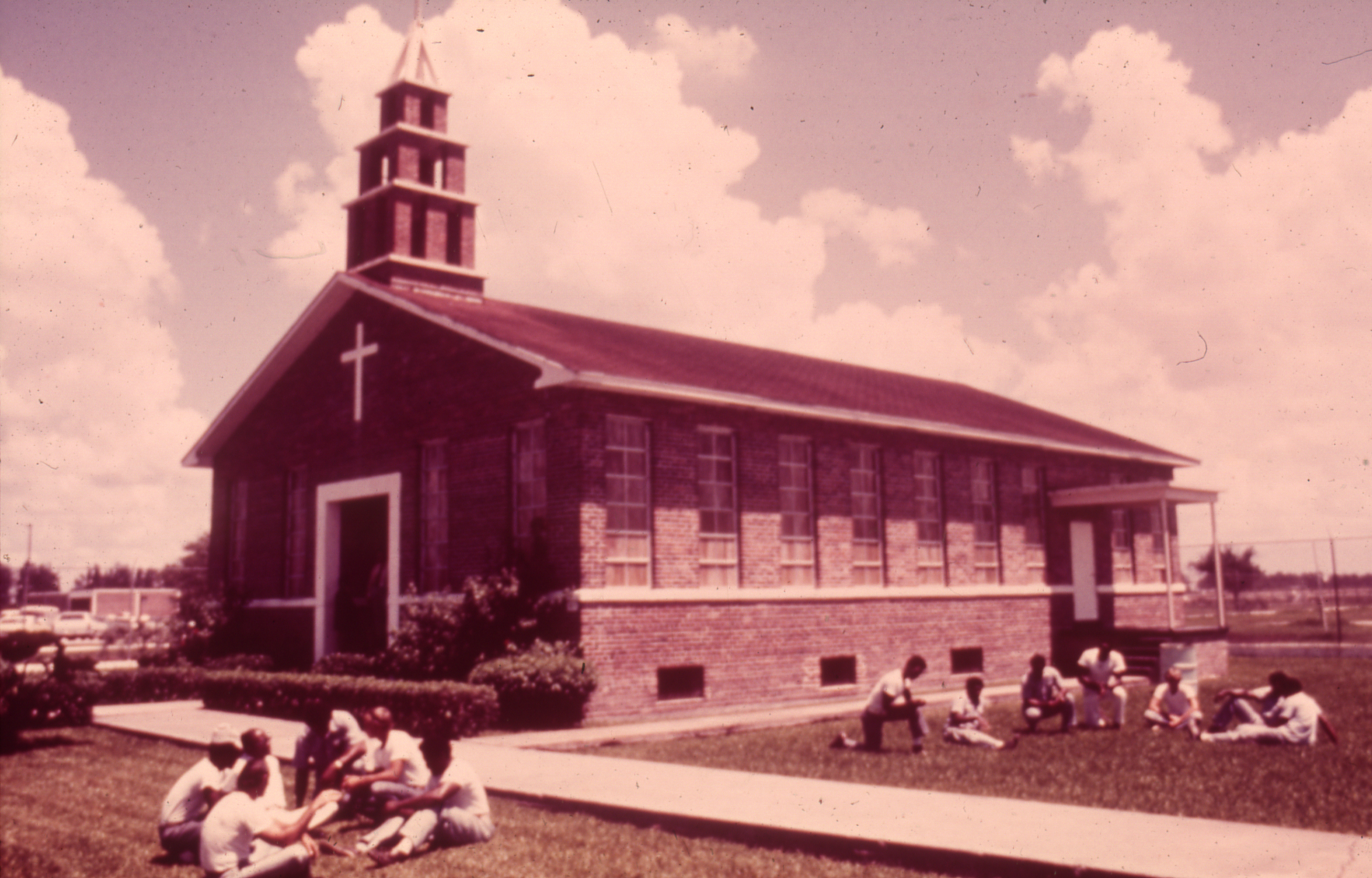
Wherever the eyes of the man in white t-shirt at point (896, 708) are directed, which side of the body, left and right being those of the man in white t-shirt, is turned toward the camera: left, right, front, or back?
right

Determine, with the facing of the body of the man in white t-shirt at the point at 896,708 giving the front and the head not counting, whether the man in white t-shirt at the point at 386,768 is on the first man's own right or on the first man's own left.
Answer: on the first man's own right

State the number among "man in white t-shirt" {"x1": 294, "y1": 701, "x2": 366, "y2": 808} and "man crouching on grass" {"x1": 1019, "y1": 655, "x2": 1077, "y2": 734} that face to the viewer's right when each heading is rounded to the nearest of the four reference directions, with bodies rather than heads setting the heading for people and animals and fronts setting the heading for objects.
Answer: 0

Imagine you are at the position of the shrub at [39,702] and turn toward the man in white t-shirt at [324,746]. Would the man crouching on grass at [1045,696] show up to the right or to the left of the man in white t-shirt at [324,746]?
left

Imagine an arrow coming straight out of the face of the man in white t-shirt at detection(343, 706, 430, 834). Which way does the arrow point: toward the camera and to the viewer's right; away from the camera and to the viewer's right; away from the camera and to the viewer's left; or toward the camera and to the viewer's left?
toward the camera and to the viewer's left

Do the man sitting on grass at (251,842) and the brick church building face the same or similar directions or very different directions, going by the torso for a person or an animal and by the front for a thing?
very different directions

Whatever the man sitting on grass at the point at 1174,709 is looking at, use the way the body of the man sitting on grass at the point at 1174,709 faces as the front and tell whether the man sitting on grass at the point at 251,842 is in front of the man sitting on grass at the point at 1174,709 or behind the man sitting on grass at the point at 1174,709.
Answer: in front

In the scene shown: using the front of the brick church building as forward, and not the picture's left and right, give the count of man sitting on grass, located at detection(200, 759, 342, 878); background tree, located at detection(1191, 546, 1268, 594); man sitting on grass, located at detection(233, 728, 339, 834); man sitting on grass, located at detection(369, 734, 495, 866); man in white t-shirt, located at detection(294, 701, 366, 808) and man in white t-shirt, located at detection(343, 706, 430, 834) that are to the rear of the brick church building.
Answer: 1

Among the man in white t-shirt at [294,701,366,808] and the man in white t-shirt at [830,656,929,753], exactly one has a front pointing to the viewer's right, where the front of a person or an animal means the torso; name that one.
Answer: the man in white t-shirt at [830,656,929,753]

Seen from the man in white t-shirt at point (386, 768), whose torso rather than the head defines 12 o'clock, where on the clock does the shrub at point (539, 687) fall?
The shrub is roughly at 5 o'clock from the man in white t-shirt.

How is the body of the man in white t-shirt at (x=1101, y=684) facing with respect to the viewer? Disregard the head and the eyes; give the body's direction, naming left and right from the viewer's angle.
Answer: facing the viewer

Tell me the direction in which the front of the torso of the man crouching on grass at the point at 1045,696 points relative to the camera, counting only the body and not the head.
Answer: toward the camera

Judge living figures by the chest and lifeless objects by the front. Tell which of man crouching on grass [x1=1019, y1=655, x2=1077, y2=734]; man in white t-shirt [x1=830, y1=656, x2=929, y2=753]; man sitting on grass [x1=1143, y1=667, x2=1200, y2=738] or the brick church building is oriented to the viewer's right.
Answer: the man in white t-shirt

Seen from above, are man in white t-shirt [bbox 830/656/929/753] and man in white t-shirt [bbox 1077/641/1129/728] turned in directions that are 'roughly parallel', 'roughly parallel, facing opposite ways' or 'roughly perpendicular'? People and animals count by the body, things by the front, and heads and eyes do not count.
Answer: roughly perpendicular
